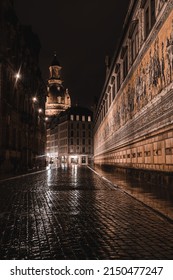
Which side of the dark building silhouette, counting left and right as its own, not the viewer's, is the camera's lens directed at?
right
